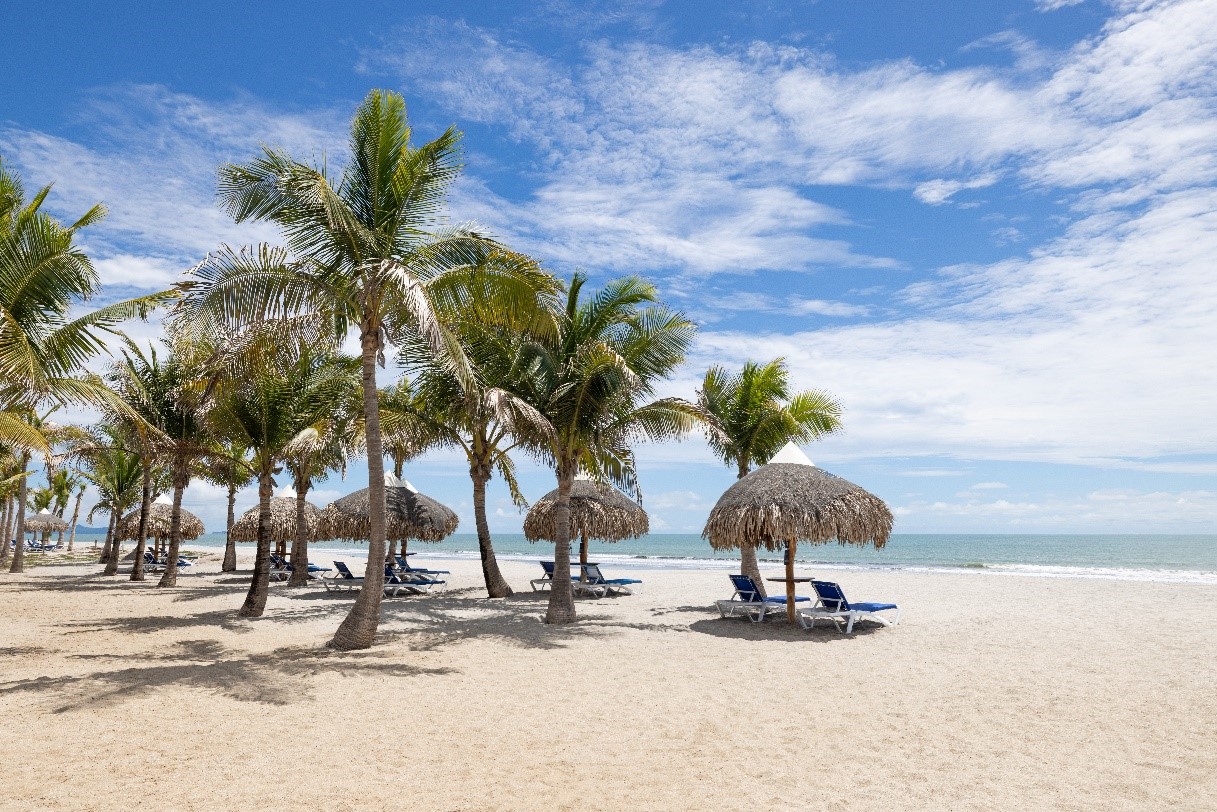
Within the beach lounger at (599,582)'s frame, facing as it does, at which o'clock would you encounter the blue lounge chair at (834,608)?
The blue lounge chair is roughly at 2 o'clock from the beach lounger.

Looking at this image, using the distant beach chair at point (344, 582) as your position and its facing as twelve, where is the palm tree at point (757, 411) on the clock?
The palm tree is roughly at 1 o'clock from the distant beach chair.

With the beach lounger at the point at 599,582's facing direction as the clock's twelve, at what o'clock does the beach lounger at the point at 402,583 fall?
the beach lounger at the point at 402,583 is roughly at 6 o'clock from the beach lounger at the point at 599,582.

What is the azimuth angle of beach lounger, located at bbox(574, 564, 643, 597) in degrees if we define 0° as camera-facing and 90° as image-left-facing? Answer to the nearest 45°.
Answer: approximately 270°

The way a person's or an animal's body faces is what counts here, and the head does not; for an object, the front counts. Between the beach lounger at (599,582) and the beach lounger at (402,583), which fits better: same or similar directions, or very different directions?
same or similar directions

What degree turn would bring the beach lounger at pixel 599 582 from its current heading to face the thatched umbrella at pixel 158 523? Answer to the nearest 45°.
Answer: approximately 135° to its left

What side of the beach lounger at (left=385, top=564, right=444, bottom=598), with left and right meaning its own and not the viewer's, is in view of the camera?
right

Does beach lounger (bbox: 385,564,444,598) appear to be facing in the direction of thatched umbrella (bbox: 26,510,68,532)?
no

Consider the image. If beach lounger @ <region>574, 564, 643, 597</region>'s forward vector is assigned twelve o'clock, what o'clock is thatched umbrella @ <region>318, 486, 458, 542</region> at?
The thatched umbrella is roughly at 6 o'clock from the beach lounger.

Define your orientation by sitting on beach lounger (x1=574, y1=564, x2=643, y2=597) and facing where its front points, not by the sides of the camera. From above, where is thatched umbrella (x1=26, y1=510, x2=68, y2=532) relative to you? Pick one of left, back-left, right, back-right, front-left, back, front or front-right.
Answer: back-left

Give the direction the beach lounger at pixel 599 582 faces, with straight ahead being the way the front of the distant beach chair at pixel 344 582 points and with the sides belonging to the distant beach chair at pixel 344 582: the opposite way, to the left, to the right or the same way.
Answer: the same way

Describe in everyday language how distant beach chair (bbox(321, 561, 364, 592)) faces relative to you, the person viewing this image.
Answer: facing to the right of the viewer

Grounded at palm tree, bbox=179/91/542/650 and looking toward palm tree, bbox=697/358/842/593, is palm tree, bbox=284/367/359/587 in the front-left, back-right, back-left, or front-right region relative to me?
front-left

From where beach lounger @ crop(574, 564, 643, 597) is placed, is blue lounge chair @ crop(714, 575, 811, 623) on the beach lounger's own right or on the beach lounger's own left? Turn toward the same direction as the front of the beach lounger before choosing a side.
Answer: on the beach lounger's own right

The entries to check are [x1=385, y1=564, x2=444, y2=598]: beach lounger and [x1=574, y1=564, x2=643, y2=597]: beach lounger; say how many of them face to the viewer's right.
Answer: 2

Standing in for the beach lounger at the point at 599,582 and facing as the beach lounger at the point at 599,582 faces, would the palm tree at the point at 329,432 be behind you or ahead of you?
behind

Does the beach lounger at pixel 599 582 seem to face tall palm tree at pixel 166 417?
no

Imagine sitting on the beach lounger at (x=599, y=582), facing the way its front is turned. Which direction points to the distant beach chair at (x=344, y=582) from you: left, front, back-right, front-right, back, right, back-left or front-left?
back
